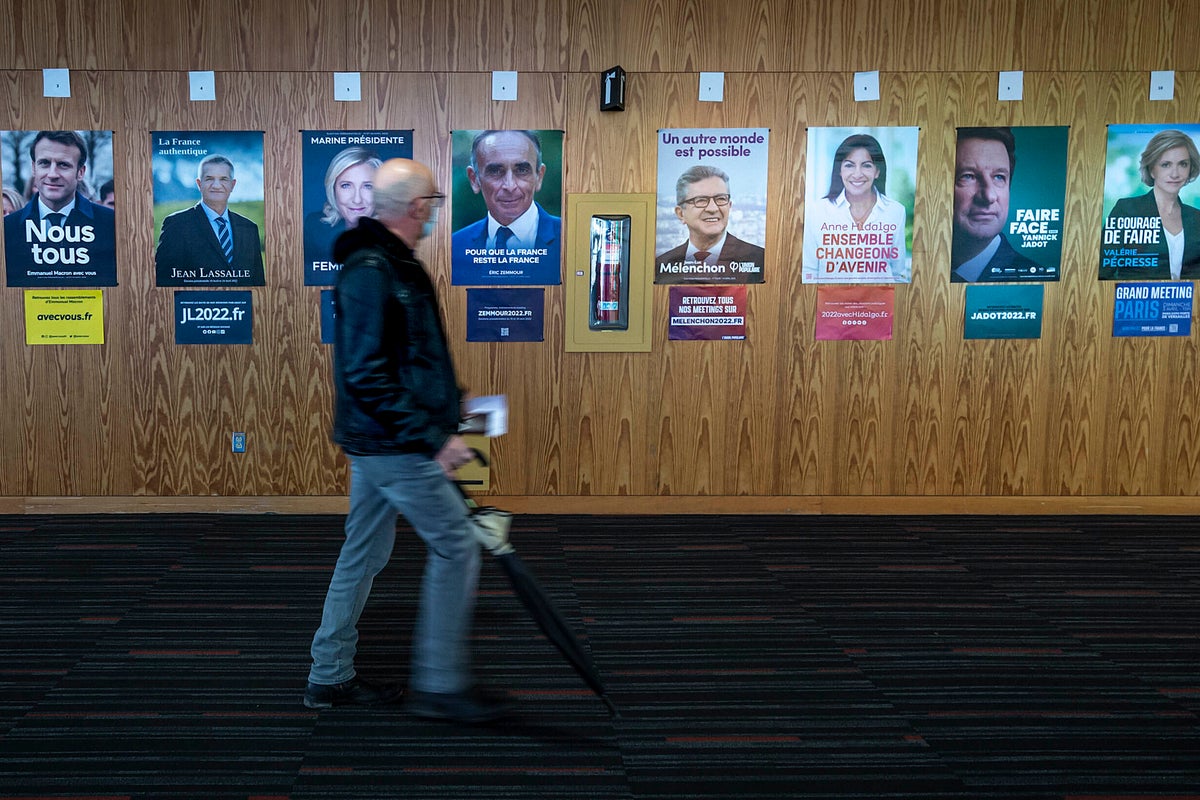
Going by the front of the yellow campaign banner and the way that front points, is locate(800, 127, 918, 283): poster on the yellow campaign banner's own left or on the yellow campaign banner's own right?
on the yellow campaign banner's own left

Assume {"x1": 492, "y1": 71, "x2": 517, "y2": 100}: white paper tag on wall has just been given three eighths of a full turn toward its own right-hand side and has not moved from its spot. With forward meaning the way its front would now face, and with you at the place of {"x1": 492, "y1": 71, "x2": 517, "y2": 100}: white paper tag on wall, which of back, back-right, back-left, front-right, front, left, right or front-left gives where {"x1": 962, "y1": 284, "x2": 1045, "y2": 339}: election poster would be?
back-right

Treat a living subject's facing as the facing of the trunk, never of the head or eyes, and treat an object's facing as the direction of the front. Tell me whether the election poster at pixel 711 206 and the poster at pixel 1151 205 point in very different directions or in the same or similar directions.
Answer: same or similar directions

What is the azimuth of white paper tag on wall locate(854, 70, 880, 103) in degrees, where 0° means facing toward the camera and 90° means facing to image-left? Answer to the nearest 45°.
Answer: approximately 0°

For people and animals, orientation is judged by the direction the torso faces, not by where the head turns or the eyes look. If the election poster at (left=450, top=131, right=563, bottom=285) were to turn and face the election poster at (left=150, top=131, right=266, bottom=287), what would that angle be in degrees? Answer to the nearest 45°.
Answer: approximately 90° to its right

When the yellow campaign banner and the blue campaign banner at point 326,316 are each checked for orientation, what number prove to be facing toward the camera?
2

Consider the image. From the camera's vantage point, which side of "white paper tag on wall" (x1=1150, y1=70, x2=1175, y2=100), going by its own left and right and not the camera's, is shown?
front

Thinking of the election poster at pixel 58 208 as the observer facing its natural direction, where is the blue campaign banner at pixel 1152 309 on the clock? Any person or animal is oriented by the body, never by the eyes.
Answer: The blue campaign banner is roughly at 10 o'clock from the election poster.

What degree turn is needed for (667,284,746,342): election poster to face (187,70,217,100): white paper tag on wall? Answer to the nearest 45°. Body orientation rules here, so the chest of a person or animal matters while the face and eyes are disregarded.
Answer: approximately 90° to its right

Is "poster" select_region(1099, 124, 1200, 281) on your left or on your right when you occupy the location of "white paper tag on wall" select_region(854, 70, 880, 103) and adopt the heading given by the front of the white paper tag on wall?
on your left

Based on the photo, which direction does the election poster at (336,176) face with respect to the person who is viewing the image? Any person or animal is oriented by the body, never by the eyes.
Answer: facing the viewer

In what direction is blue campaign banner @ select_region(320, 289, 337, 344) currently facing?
toward the camera

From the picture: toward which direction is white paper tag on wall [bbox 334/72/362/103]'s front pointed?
toward the camera

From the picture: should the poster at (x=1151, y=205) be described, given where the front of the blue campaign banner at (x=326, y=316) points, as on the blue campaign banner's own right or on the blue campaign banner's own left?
on the blue campaign banner's own left

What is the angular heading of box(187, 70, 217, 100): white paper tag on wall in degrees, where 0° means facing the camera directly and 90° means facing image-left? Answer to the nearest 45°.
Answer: approximately 0°
